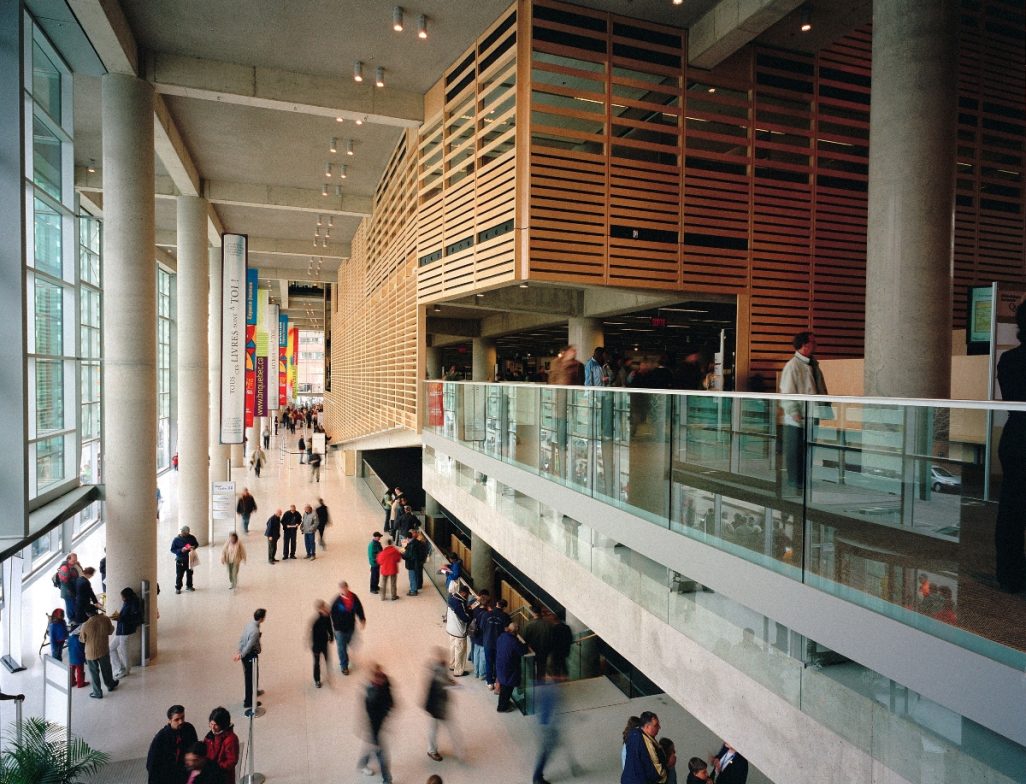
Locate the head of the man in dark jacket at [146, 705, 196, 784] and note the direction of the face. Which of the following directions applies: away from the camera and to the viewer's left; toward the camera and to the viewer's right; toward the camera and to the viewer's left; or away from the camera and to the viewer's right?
toward the camera and to the viewer's right

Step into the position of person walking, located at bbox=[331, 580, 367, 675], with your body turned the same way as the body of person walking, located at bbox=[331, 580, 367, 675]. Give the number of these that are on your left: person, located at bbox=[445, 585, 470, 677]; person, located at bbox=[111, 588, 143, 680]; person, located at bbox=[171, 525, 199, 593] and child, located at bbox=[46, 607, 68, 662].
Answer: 1

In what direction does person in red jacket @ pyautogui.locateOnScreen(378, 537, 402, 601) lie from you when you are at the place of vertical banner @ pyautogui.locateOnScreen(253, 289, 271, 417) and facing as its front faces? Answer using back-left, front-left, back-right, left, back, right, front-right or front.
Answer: front

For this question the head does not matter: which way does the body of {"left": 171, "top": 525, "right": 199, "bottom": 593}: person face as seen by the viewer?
toward the camera

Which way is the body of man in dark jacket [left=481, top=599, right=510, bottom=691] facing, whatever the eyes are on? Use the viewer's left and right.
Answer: facing away from the viewer and to the right of the viewer

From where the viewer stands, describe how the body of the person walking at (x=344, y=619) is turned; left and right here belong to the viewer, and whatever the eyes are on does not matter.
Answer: facing the viewer

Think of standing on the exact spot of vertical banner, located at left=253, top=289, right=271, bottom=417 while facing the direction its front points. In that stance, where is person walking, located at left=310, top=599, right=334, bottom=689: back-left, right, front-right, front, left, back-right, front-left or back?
front

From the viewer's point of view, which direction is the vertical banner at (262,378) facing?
toward the camera

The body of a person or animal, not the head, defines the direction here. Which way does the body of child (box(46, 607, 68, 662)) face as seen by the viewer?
to the viewer's right

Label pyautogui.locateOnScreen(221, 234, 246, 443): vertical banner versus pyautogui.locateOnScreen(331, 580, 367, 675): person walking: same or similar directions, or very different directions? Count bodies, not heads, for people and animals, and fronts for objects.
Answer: same or similar directions

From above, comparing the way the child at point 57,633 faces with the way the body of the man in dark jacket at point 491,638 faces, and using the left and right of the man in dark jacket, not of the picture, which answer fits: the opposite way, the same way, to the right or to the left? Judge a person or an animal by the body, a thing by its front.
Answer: the same way

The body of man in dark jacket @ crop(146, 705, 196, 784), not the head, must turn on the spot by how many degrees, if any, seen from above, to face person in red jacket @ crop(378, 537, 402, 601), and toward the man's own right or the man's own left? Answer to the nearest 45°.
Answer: approximately 90° to the man's own left

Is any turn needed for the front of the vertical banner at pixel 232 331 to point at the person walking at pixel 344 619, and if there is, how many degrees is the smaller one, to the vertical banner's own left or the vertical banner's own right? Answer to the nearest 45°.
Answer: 0° — it already faces them
